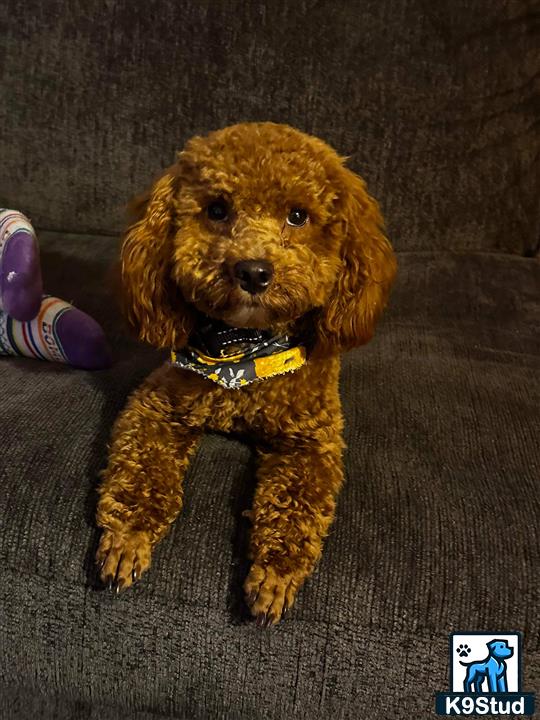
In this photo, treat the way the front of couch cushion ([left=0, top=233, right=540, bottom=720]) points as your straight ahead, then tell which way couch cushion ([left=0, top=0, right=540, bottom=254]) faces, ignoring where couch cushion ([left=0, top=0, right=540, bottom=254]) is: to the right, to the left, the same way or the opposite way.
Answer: the same way

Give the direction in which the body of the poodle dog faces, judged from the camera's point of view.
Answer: toward the camera

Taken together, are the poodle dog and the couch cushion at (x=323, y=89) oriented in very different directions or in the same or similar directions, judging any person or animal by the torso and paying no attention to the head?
same or similar directions

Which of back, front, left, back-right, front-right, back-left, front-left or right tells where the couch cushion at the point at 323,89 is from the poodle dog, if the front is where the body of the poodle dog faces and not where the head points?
back

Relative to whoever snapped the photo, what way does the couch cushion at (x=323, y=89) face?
facing the viewer

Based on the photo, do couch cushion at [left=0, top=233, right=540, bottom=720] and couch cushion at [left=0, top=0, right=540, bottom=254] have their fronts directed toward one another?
no

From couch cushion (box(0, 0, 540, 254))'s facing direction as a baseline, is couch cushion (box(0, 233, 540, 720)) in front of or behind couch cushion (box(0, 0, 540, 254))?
in front

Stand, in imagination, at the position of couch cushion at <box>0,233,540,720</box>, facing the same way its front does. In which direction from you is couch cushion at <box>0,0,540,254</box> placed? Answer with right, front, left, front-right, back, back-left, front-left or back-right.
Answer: back

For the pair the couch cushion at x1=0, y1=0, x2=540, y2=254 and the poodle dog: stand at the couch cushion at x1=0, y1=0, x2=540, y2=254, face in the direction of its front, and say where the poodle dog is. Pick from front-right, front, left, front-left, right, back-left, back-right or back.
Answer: front

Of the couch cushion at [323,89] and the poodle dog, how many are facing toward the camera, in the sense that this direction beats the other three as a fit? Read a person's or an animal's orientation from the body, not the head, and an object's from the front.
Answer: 2

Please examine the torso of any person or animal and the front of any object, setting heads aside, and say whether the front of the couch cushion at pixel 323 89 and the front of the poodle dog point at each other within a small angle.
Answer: no
